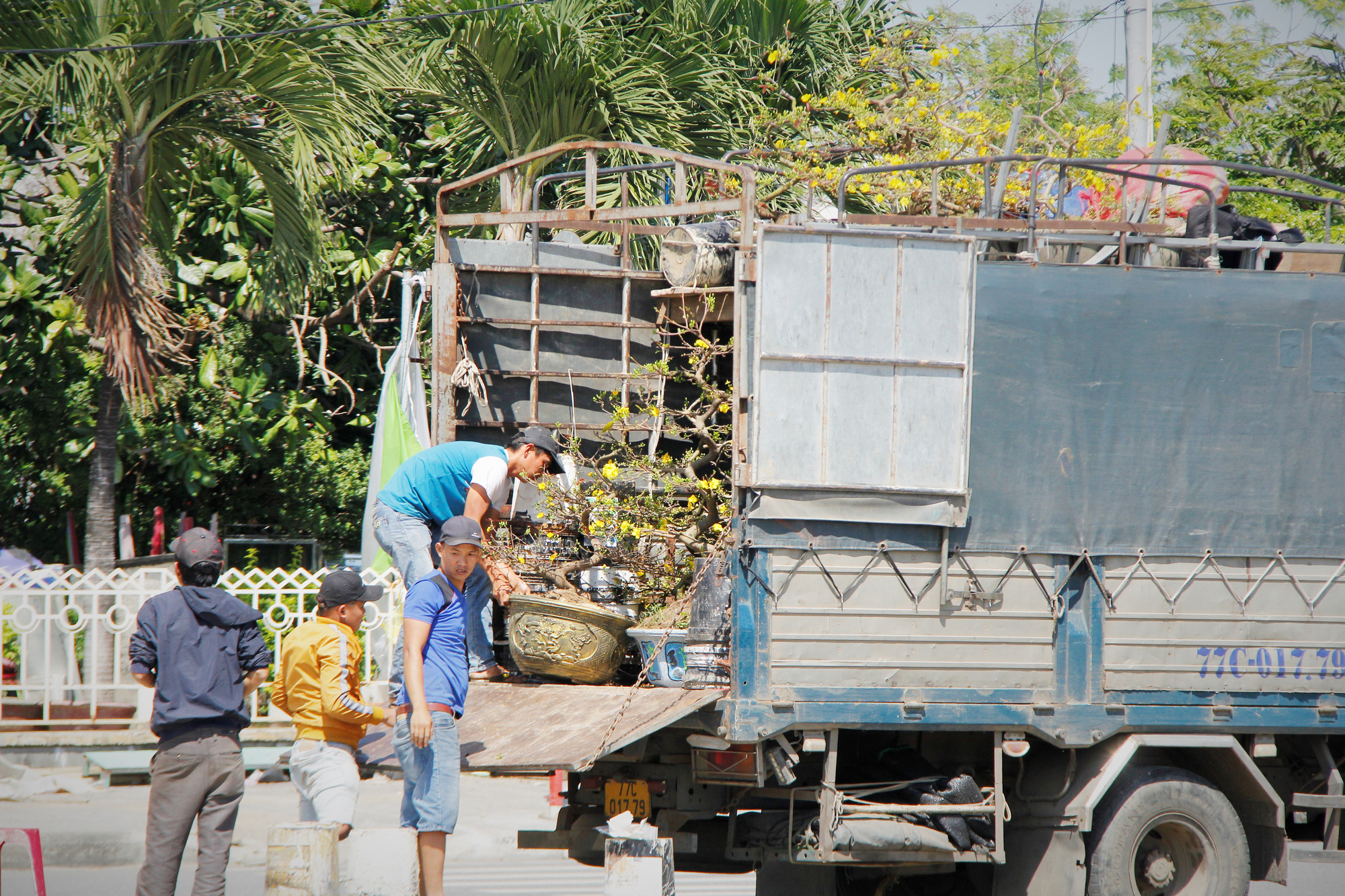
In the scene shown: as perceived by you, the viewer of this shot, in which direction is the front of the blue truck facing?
facing away from the viewer and to the right of the viewer

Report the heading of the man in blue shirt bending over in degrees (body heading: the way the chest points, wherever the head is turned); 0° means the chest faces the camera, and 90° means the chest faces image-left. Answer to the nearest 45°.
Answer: approximately 270°

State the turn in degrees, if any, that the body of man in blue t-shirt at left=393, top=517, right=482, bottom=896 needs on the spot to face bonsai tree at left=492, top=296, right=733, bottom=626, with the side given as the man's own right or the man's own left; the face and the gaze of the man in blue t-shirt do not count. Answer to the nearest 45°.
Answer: approximately 90° to the man's own left

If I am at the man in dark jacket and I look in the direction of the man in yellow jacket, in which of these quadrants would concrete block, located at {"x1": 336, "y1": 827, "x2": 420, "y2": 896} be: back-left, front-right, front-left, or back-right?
front-right

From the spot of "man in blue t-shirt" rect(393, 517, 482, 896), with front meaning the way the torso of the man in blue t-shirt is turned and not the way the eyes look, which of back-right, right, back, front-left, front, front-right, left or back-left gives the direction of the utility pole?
left

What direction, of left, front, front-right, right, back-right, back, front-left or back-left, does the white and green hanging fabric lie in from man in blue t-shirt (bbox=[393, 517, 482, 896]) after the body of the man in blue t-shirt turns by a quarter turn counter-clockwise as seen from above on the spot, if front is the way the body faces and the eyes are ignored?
front-left

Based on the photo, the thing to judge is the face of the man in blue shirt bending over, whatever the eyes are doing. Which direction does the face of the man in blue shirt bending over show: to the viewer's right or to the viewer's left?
to the viewer's right

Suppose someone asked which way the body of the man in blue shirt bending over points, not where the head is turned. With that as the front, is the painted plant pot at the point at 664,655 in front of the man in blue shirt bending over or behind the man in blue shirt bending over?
in front

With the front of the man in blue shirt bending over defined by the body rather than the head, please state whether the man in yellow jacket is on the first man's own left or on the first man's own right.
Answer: on the first man's own right

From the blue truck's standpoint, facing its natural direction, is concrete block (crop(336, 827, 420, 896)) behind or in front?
behind

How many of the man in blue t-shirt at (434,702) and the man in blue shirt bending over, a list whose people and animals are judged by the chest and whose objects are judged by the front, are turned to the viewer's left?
0

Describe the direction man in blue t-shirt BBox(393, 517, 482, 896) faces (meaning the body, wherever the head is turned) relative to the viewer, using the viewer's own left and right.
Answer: facing the viewer and to the right of the viewer

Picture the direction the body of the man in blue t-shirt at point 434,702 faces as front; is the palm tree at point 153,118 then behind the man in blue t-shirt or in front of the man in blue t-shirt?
behind
